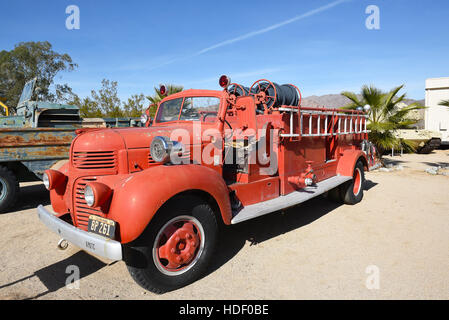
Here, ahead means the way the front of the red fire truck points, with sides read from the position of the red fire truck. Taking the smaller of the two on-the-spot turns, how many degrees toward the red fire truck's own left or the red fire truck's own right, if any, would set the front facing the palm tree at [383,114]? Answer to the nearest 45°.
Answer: approximately 180°

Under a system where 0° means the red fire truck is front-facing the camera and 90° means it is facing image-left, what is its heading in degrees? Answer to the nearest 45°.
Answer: approximately 45°

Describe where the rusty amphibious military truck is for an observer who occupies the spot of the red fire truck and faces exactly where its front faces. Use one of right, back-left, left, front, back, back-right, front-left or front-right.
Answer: right
